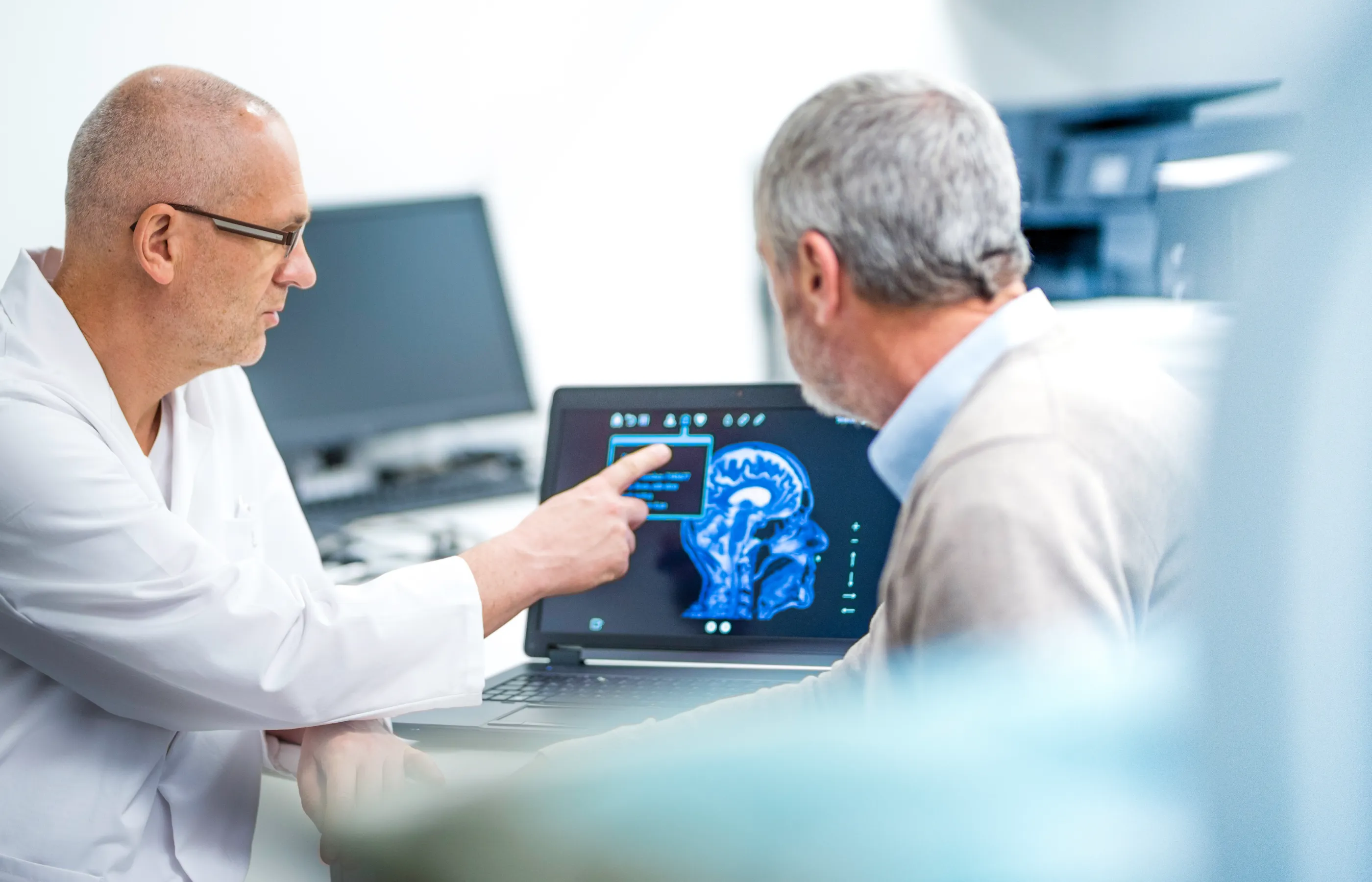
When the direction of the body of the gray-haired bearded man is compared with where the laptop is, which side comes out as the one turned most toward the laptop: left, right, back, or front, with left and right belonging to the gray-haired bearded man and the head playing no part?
front

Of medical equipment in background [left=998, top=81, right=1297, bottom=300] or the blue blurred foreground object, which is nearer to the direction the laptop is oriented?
the blue blurred foreground object

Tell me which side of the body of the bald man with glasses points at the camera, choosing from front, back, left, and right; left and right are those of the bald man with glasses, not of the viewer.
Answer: right

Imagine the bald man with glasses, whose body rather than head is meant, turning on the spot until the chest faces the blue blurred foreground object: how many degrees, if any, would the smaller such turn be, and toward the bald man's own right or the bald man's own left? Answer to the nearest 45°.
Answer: approximately 90° to the bald man's own right

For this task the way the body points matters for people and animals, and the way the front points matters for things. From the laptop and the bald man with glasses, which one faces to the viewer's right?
the bald man with glasses

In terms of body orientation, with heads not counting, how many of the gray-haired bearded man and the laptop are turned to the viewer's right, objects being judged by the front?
0

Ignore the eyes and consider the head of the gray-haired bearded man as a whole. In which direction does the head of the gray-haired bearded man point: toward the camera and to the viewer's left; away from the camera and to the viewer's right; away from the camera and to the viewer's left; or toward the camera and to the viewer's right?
away from the camera and to the viewer's left

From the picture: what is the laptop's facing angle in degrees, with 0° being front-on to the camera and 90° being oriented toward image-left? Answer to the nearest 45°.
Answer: approximately 45°

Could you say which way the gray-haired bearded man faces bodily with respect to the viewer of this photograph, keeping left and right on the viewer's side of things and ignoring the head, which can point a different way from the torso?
facing away from the viewer and to the left of the viewer

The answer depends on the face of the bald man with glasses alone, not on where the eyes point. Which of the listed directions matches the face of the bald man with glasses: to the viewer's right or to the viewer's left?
to the viewer's right
